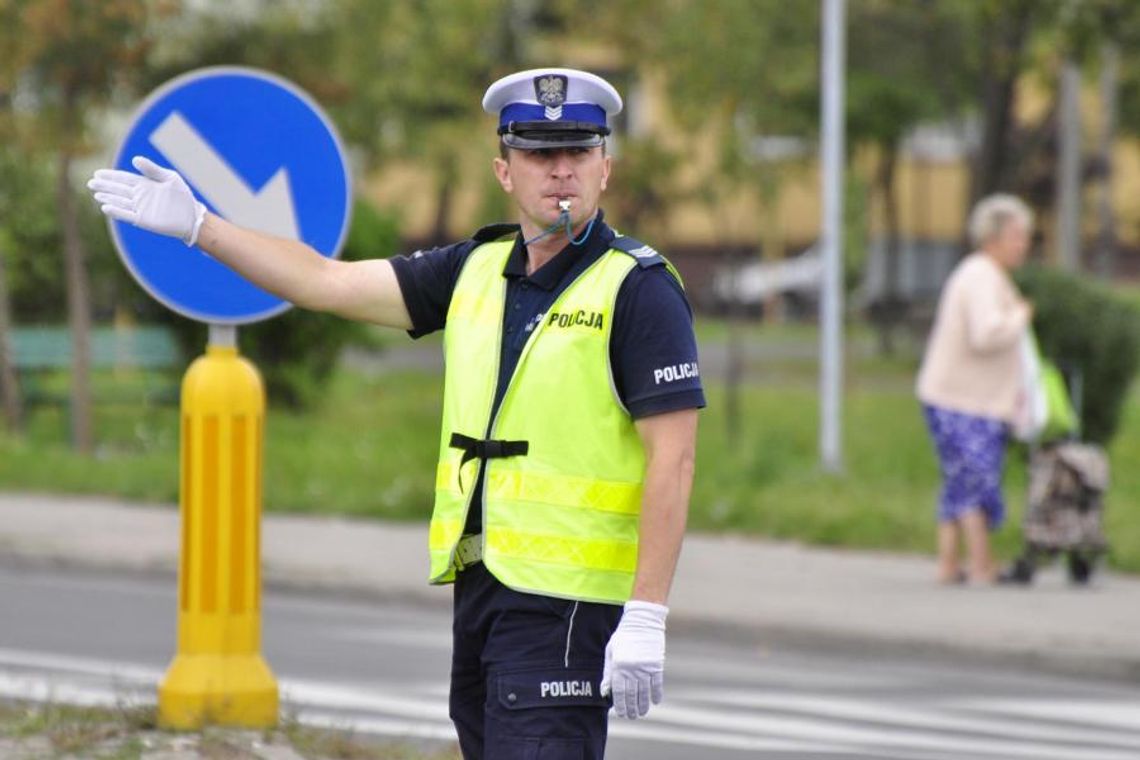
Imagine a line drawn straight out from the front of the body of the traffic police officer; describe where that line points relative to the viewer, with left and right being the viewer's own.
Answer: facing the viewer and to the left of the viewer

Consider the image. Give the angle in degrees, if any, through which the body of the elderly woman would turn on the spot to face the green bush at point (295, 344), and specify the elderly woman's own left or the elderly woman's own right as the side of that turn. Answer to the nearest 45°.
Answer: approximately 135° to the elderly woman's own left

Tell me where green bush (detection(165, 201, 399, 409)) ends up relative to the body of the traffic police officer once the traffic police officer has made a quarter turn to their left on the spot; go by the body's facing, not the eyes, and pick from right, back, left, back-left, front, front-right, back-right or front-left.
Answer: back-left

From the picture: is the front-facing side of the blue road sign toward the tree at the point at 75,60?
no

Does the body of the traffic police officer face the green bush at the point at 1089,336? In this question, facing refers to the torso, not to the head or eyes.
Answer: no

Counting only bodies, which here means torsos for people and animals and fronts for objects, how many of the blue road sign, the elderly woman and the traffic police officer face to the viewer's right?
1

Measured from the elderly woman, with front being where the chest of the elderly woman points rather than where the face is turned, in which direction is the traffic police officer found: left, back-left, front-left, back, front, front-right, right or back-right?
right

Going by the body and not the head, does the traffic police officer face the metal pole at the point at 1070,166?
no

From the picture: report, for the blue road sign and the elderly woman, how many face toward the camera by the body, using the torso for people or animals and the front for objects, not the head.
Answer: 1

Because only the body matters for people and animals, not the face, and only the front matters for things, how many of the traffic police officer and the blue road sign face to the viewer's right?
0

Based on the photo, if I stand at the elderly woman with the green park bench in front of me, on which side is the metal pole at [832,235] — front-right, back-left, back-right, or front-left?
front-right

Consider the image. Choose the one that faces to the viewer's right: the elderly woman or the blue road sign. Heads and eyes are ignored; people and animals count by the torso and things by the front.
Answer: the elderly woman

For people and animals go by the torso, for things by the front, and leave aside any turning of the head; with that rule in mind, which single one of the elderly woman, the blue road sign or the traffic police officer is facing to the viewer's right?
the elderly woman

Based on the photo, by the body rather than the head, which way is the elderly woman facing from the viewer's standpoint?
to the viewer's right

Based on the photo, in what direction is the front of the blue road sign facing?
toward the camera

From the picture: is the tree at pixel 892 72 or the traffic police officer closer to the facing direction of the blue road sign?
the traffic police officer

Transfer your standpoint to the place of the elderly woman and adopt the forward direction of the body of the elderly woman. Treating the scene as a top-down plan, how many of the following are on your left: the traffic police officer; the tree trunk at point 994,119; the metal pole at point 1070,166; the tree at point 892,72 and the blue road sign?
3
